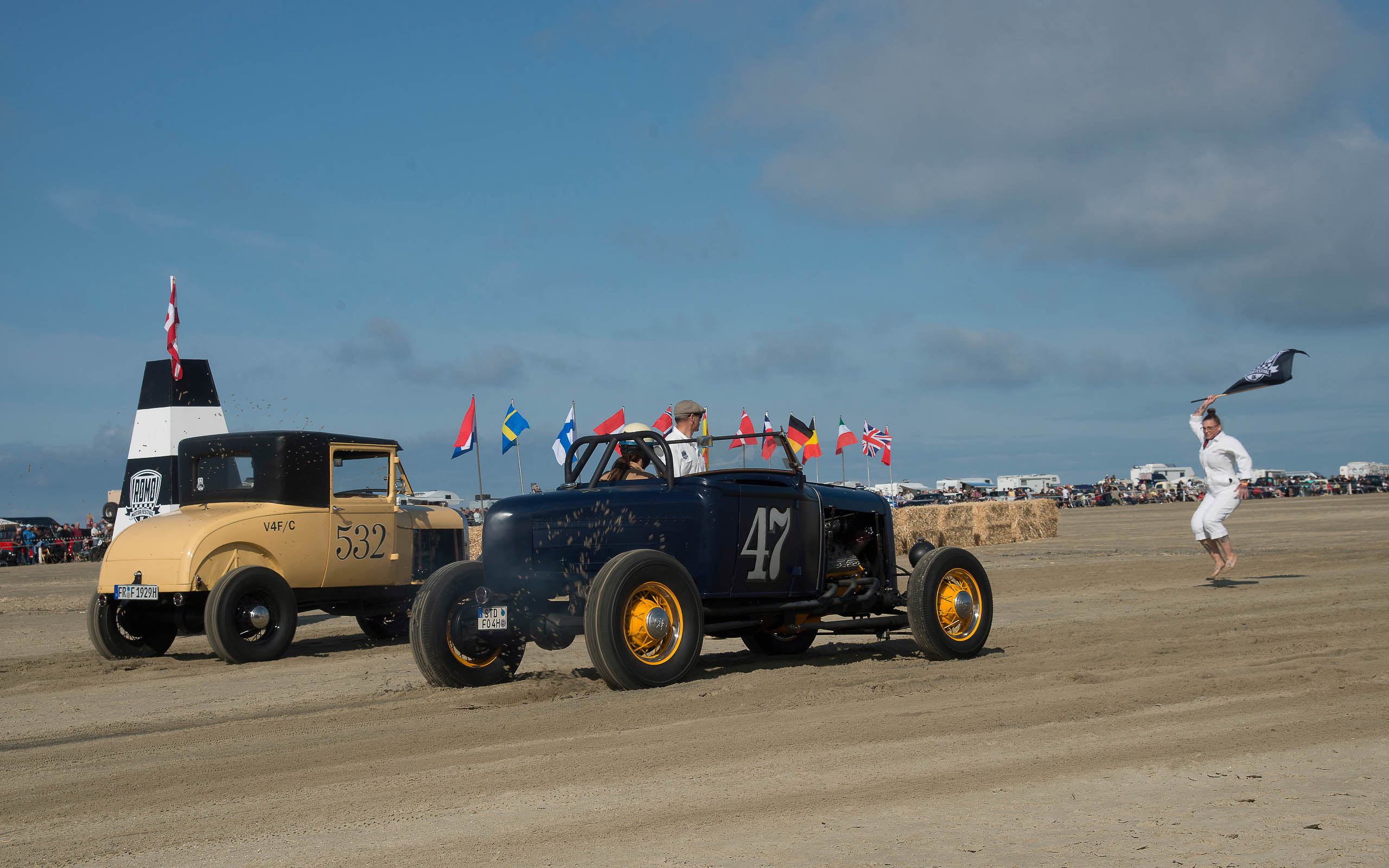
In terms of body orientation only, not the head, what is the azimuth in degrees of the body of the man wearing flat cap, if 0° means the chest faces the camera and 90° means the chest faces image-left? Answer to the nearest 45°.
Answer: approximately 270°

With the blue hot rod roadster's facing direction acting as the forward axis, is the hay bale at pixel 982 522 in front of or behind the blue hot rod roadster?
in front

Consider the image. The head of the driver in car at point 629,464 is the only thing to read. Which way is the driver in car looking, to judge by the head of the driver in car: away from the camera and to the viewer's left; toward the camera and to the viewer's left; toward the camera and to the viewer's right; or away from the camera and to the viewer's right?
away from the camera and to the viewer's right

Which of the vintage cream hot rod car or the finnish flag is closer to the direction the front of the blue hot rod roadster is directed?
the finnish flag

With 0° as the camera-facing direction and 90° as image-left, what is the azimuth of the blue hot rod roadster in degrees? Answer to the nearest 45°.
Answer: approximately 225°

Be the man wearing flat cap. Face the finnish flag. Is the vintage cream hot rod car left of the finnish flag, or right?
left

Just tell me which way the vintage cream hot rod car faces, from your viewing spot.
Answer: facing away from the viewer and to the right of the viewer

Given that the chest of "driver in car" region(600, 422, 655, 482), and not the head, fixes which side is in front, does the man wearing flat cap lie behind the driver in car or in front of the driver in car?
in front

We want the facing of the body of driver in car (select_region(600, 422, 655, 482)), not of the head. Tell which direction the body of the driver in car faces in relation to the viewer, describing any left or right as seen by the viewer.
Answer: facing away from the viewer and to the right of the viewer

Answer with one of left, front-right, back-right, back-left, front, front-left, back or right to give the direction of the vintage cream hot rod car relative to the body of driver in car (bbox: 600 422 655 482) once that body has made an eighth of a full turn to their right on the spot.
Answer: back-left

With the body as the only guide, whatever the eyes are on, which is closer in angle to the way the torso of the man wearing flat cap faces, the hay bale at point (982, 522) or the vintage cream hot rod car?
the hay bale

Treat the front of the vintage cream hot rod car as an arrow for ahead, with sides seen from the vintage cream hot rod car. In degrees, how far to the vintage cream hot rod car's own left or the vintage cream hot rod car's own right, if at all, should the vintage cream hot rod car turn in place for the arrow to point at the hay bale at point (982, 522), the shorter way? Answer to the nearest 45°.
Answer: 0° — it already faces it

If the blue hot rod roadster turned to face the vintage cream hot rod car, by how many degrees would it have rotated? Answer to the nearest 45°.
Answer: approximately 90° to its left
